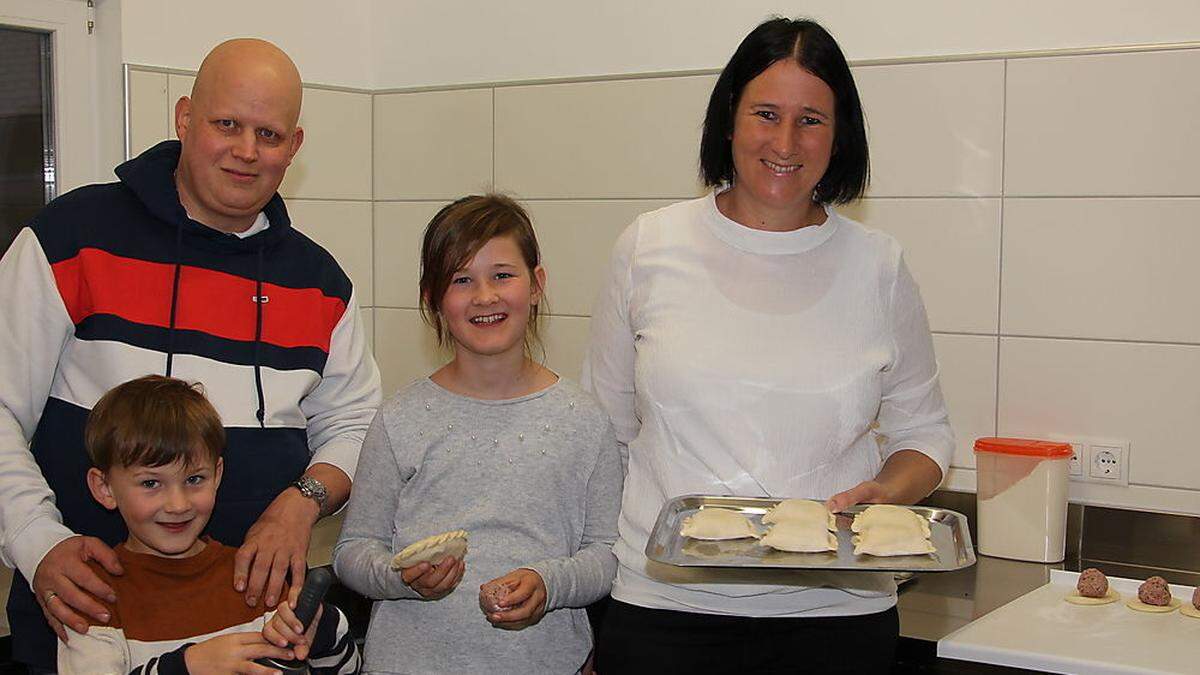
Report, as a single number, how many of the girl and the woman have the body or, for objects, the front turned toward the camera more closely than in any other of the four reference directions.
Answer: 2

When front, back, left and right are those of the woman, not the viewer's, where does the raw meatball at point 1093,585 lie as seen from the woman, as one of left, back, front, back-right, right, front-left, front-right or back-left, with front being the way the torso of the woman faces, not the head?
back-left

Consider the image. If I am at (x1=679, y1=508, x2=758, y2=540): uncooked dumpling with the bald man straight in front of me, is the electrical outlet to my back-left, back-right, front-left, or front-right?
back-right

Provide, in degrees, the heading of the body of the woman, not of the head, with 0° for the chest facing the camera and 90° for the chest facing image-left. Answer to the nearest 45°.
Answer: approximately 0°
